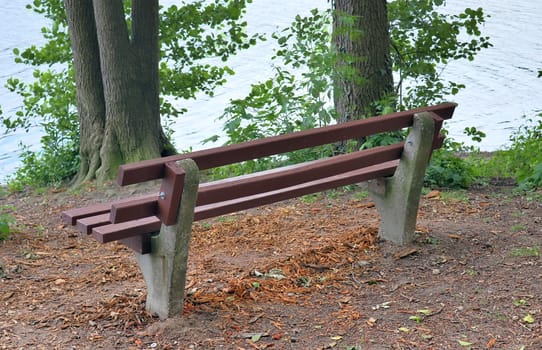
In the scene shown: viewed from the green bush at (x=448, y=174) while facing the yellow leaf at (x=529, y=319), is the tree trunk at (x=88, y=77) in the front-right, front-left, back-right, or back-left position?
back-right

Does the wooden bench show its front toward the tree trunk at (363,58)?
no

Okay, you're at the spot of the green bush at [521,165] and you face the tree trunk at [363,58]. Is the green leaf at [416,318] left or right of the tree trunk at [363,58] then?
left
